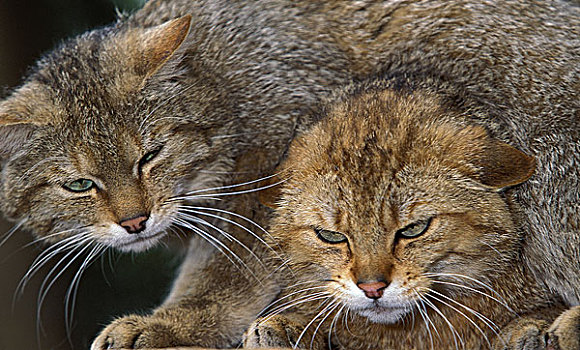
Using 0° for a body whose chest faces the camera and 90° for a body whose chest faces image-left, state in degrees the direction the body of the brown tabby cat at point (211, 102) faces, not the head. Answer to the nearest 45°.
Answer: approximately 45°

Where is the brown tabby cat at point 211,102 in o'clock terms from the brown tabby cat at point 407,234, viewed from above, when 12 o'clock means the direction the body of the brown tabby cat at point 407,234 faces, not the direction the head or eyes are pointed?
the brown tabby cat at point 211,102 is roughly at 4 o'clock from the brown tabby cat at point 407,234.

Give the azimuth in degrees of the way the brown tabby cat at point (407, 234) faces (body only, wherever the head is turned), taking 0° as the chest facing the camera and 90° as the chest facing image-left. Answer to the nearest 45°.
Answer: approximately 0°

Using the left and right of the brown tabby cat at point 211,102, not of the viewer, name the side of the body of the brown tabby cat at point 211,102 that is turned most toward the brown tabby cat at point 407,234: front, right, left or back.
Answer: left

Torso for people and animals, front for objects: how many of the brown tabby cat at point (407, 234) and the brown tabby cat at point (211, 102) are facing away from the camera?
0
